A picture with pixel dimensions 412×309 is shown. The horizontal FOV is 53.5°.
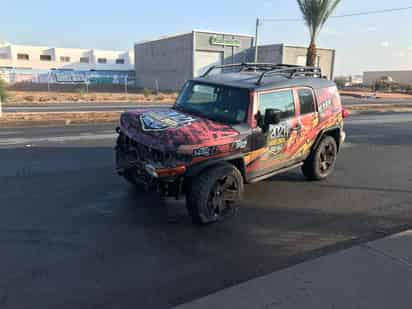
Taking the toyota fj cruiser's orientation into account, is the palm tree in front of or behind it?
behind
